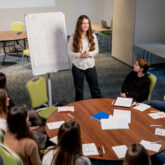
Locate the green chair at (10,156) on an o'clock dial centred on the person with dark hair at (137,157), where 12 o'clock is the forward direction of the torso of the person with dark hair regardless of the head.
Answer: The green chair is roughly at 9 o'clock from the person with dark hair.

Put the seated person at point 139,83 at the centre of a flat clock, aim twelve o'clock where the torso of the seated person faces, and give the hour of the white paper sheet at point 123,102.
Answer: The white paper sheet is roughly at 11 o'clock from the seated person.

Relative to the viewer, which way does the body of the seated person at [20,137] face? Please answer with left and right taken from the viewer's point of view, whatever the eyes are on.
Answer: facing away from the viewer and to the right of the viewer

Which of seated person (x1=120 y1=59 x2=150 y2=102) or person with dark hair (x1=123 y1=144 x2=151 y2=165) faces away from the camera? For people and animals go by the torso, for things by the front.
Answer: the person with dark hair

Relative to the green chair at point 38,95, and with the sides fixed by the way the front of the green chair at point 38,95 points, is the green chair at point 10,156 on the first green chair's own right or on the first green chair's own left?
on the first green chair's own right

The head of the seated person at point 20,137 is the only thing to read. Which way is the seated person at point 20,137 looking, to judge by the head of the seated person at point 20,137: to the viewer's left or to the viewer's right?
to the viewer's right

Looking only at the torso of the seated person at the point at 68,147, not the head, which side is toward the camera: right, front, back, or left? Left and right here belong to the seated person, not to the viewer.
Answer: back

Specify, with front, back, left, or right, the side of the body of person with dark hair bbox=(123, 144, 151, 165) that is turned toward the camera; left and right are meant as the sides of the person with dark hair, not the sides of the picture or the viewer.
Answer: back

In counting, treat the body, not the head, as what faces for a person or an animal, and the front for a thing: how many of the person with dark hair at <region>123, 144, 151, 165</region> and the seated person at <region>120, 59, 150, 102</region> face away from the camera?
1

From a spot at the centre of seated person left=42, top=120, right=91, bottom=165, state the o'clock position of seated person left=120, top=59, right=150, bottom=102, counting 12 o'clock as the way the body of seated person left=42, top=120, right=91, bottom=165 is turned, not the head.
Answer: seated person left=120, top=59, right=150, bottom=102 is roughly at 1 o'clock from seated person left=42, top=120, right=91, bottom=165.

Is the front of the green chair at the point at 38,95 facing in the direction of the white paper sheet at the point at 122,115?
yes

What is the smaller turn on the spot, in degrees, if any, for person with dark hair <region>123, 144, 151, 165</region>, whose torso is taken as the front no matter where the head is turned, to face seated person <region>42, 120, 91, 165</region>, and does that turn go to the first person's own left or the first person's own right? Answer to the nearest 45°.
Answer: approximately 90° to the first person's own left

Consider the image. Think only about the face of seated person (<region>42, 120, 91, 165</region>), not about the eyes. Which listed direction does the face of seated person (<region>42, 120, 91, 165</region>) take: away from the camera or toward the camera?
away from the camera

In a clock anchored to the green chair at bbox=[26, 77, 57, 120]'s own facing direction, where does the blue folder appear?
The blue folder is roughly at 12 o'clock from the green chair.
